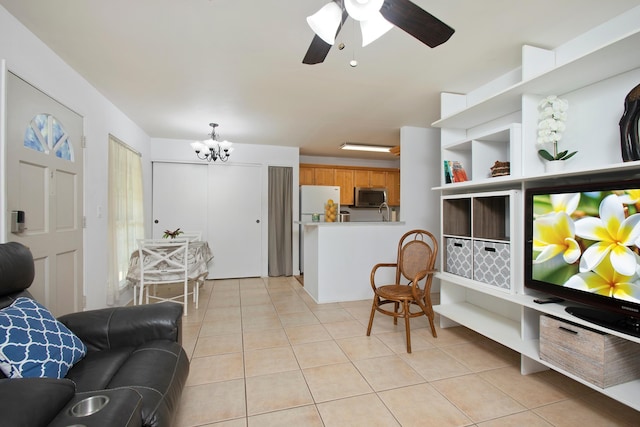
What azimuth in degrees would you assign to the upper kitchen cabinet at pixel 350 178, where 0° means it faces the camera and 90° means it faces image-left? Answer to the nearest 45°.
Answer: approximately 0°

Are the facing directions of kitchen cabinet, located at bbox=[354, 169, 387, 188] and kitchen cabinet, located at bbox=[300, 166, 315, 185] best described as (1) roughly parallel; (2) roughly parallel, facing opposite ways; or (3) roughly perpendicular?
roughly parallel

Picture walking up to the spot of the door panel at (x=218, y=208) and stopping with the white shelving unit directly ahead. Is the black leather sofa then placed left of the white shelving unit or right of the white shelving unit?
right

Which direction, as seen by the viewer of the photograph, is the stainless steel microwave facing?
facing the viewer

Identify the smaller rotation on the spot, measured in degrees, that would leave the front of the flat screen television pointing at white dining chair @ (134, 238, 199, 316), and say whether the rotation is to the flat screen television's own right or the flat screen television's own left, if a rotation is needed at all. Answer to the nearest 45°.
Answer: approximately 45° to the flat screen television's own right

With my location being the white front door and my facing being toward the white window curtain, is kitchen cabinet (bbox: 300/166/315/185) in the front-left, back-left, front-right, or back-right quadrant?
front-right

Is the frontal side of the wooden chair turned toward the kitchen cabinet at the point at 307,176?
no

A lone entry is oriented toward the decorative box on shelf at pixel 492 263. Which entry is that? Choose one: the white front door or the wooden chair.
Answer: the white front door

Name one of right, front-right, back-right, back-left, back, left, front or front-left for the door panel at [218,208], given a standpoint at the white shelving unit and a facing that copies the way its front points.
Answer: front-right

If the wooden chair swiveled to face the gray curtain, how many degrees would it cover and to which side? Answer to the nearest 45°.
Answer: approximately 90° to its right

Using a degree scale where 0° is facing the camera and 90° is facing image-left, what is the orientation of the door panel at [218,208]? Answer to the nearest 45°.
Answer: approximately 0°

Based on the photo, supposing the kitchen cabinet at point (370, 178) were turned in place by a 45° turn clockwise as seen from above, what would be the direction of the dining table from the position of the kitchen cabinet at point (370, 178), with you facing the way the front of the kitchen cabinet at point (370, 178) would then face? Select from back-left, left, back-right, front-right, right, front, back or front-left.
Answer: front

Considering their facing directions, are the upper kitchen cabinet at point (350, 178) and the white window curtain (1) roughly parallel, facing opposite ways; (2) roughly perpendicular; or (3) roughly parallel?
roughly perpendicular

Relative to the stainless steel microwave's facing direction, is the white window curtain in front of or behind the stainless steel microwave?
in front

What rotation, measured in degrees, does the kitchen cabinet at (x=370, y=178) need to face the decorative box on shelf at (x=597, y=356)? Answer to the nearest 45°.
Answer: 0° — it already faces it

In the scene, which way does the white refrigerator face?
toward the camera

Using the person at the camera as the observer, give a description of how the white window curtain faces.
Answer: facing the viewer and to the right of the viewer

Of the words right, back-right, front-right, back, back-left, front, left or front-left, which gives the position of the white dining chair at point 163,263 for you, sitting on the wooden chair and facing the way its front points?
front-right
